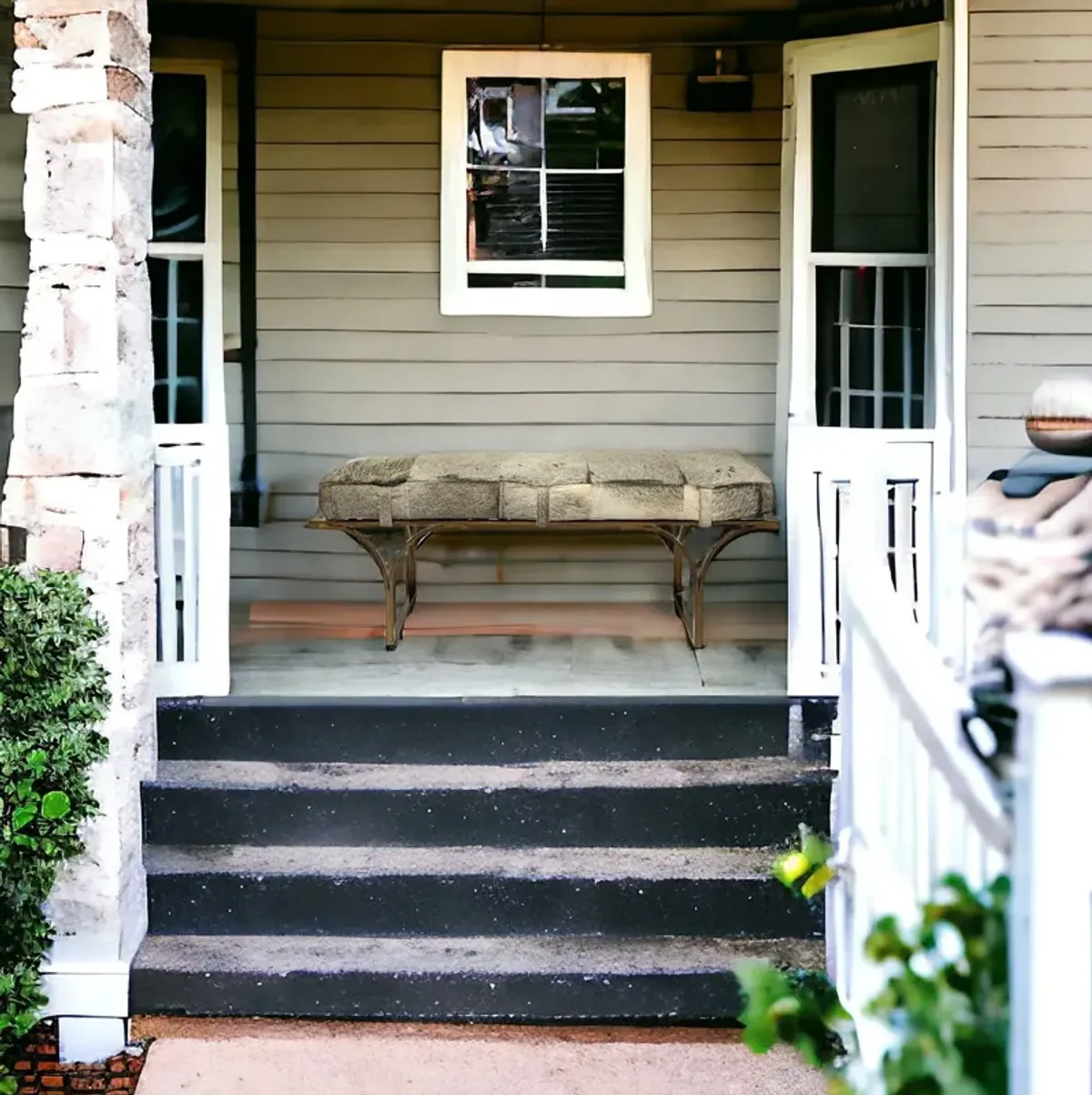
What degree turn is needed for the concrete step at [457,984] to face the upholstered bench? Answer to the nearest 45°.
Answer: approximately 180°

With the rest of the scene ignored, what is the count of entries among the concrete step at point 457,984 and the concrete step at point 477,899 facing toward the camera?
2

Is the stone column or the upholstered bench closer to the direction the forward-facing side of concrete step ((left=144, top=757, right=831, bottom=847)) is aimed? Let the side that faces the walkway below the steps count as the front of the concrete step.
the stone column

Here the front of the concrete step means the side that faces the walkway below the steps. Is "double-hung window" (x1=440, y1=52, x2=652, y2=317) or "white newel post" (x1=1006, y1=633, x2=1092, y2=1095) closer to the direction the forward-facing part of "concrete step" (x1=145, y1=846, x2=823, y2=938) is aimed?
the white newel post

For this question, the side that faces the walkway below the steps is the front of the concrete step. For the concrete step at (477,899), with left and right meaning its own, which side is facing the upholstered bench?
back
